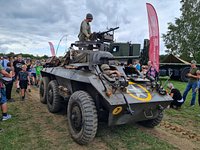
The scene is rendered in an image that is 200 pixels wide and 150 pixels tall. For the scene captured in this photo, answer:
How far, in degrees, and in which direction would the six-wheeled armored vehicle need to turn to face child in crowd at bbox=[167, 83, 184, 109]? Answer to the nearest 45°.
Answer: approximately 90° to its left

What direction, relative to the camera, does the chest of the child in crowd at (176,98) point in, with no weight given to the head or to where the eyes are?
to the viewer's left

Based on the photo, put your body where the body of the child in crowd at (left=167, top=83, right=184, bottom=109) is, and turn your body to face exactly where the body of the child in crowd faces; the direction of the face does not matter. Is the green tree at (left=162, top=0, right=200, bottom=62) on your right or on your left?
on your right

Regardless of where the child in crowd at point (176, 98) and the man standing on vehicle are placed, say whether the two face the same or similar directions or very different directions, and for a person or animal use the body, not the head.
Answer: very different directions

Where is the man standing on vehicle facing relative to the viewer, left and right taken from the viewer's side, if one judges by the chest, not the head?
facing to the right of the viewer

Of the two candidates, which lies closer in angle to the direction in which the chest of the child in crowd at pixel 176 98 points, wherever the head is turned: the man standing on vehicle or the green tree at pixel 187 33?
the man standing on vehicle

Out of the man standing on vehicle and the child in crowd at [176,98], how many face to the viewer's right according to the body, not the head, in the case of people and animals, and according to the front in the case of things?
1
